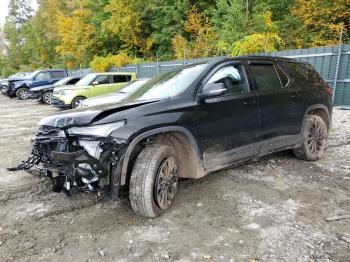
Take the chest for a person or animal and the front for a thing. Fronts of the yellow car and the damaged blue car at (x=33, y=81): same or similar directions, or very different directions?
same or similar directions

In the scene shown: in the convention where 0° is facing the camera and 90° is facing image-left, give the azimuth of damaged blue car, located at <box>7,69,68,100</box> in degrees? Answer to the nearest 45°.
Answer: approximately 45°

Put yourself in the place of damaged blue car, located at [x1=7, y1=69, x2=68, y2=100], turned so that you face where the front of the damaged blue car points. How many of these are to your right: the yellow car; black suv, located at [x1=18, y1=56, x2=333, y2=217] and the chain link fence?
0

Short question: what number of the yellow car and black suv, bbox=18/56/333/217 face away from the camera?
0

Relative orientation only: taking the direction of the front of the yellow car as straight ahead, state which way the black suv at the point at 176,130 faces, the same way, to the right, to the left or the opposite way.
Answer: the same way

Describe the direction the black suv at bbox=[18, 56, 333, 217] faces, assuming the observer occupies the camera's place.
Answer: facing the viewer and to the left of the viewer

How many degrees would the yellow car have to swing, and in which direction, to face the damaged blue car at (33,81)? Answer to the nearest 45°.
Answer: approximately 90° to its right

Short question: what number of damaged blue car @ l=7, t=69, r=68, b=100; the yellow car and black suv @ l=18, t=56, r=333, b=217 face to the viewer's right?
0

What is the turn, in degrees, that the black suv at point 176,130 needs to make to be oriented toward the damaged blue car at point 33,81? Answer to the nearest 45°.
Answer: approximately 90° to its right

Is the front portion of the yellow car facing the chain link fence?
no

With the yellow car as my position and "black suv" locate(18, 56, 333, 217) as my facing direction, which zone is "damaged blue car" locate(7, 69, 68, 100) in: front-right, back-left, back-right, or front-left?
back-right

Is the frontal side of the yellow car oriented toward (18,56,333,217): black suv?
no

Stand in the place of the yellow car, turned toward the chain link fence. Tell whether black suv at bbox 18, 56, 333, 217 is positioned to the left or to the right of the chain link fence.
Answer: right

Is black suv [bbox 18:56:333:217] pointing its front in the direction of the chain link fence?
no
